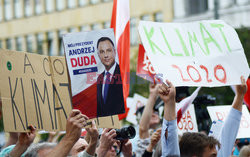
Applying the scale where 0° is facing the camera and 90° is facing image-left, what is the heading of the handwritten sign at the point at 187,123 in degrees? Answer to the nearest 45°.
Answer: approximately 0°

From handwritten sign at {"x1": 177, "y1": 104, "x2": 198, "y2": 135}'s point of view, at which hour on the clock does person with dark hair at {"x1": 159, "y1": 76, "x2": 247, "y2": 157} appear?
The person with dark hair is roughly at 12 o'clock from the handwritten sign.

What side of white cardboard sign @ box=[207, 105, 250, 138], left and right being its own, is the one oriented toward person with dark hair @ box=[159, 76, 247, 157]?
front

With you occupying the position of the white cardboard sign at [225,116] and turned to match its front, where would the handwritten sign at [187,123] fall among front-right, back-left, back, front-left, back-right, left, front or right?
right

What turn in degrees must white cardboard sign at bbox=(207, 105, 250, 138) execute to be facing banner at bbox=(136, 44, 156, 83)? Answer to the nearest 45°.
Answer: approximately 90° to its right

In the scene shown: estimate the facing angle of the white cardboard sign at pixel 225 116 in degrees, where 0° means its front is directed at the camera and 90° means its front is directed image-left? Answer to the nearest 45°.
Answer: approximately 0°
